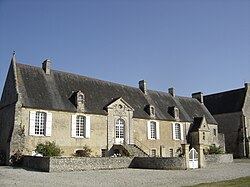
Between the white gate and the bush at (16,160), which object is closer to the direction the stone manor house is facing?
the white gate

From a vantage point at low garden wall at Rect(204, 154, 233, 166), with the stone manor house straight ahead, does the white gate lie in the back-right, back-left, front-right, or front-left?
front-left

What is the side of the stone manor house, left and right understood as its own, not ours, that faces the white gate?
front

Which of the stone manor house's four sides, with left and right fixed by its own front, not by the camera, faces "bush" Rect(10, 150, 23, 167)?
right

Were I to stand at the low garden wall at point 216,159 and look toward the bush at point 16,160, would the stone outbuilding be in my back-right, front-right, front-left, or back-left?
back-right

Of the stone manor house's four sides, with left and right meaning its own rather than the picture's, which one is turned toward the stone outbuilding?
left

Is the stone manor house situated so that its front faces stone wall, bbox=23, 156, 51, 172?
no

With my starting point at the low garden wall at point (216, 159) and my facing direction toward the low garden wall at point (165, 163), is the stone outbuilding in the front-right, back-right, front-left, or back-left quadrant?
back-right

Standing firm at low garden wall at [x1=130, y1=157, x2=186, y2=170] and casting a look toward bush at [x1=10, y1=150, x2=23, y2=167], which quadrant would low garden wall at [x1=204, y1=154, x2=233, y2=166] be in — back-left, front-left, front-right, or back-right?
back-right

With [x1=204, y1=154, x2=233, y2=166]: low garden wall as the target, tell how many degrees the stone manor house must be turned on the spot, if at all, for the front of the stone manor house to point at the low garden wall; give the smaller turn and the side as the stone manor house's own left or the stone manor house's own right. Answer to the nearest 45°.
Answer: approximately 45° to the stone manor house's own left

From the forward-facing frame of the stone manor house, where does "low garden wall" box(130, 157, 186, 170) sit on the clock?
The low garden wall is roughly at 12 o'clock from the stone manor house.
